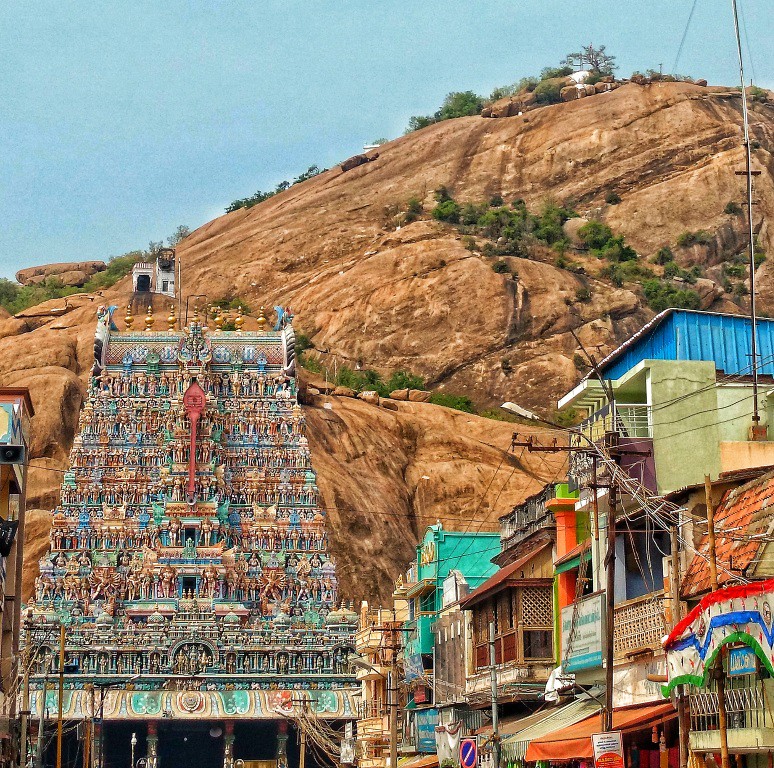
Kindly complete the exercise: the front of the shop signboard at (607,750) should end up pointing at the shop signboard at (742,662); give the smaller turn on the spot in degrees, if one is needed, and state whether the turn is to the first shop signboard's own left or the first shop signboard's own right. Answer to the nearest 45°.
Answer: approximately 45° to the first shop signboard's own left

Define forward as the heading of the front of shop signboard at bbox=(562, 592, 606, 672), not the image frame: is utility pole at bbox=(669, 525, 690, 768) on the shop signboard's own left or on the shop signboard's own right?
on the shop signboard's own left

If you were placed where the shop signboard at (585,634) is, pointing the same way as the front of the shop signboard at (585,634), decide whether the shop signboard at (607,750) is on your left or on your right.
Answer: on your left

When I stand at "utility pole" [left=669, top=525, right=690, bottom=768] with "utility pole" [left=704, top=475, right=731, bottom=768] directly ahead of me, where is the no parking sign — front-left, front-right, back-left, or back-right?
back-right

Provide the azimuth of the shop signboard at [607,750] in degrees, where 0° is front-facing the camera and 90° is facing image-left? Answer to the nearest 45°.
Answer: approximately 0°

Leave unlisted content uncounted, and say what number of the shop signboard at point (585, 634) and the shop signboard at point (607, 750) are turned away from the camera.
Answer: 0

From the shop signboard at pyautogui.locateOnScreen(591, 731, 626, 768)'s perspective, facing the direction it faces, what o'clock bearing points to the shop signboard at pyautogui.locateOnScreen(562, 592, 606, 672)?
the shop signboard at pyautogui.locateOnScreen(562, 592, 606, 672) is roughly at 6 o'clock from the shop signboard at pyautogui.locateOnScreen(591, 731, 626, 768).

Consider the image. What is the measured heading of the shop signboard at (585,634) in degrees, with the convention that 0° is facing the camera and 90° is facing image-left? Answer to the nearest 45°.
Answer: approximately 45°

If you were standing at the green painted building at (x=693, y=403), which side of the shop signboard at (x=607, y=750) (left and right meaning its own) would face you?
back

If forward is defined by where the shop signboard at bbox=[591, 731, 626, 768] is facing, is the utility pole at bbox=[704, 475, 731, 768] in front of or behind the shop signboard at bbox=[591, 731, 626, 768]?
in front
